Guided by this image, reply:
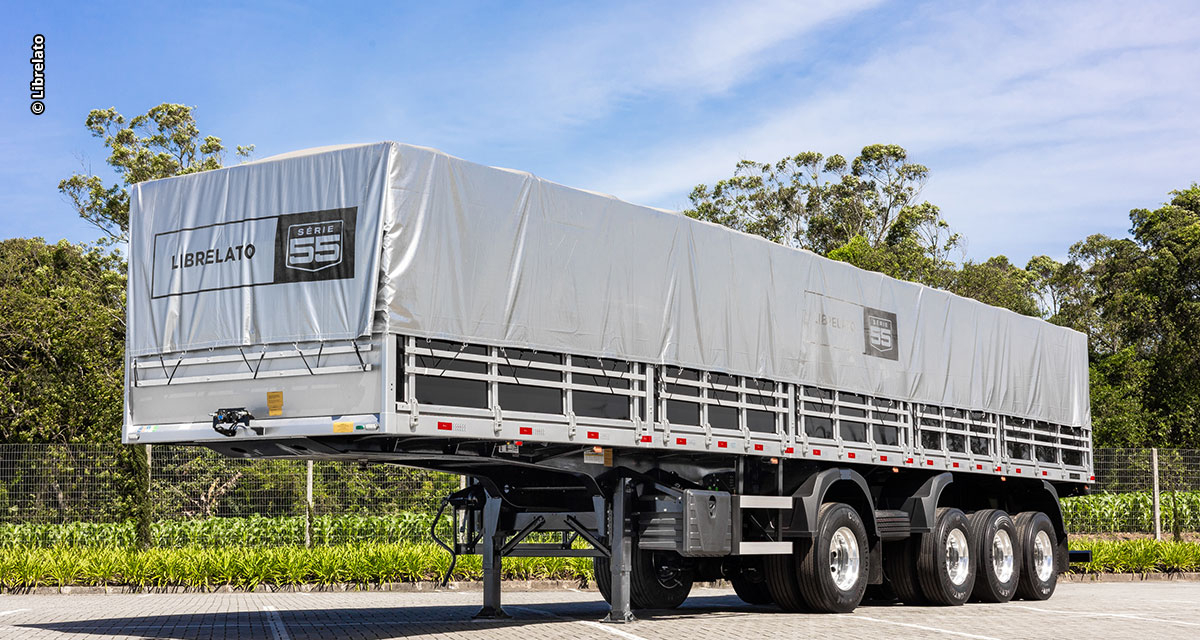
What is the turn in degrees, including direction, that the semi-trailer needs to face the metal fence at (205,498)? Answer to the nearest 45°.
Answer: approximately 90° to its right

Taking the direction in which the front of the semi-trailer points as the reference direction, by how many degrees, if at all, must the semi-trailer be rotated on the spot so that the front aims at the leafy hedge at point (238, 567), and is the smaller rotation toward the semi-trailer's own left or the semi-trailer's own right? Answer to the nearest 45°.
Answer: approximately 90° to the semi-trailer's own right

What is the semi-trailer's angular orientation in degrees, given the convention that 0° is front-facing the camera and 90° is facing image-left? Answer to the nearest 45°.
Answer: approximately 45°

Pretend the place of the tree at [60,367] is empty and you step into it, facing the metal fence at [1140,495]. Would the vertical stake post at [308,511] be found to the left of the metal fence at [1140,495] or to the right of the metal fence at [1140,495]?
right

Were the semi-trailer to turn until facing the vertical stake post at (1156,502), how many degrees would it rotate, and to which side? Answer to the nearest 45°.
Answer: approximately 180°

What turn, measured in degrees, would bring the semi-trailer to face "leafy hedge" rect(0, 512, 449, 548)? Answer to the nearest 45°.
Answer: approximately 90° to its right

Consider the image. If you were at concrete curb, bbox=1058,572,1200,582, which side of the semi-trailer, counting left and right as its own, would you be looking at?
back
